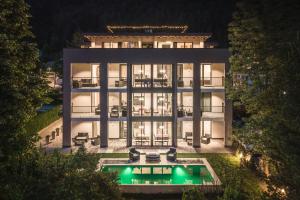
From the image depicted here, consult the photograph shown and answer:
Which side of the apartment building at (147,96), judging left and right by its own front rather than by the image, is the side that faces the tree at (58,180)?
front

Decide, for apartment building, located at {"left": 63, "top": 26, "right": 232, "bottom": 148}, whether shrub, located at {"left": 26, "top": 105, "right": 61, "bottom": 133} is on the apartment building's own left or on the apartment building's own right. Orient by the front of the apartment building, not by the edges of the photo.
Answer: on the apartment building's own right

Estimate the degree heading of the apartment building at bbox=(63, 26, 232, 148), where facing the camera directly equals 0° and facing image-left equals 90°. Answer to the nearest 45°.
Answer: approximately 0°

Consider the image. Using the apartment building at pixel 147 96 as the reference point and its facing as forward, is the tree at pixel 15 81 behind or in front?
in front

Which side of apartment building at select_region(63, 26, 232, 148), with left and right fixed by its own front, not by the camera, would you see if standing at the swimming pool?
front

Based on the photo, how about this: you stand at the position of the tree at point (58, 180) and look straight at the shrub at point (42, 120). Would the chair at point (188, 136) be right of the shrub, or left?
right
